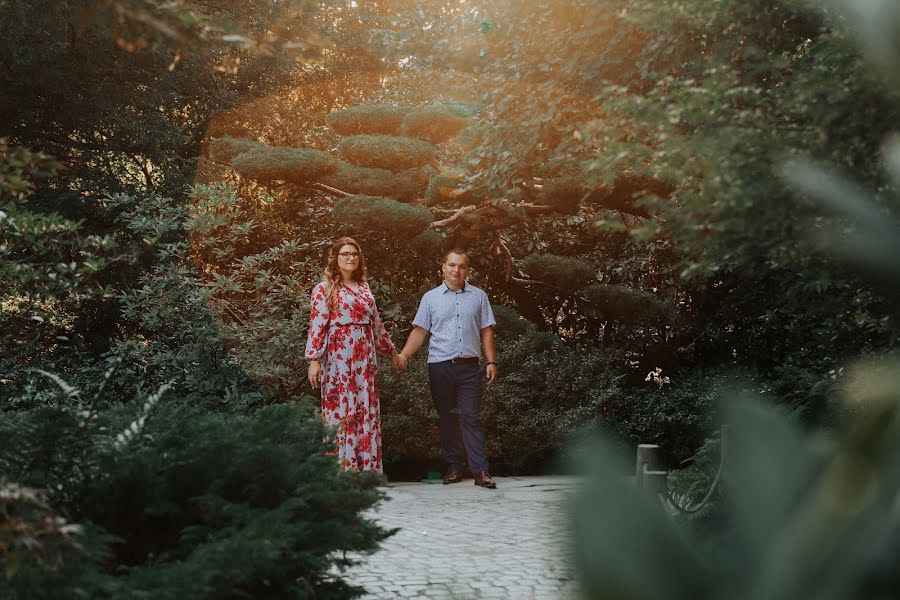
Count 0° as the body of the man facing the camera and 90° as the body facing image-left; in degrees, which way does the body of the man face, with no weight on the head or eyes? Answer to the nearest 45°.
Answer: approximately 0°

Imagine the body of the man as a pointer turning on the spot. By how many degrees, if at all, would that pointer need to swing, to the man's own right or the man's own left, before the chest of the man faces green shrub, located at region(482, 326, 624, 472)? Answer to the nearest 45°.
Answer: approximately 135° to the man's own left

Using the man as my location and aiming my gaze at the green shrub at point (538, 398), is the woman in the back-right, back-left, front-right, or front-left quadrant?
back-left

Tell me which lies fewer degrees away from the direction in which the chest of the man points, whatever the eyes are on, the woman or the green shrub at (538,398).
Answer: the woman

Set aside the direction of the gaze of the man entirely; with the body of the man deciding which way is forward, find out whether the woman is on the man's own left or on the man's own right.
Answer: on the man's own right
